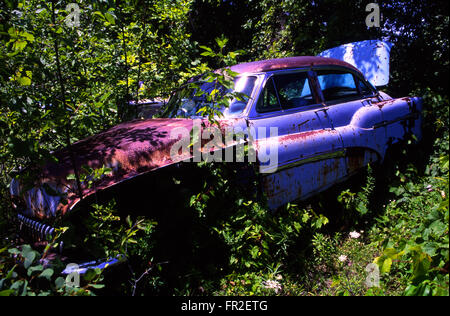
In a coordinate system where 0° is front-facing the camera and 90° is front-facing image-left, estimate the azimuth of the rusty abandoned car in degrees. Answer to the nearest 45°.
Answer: approximately 45°
